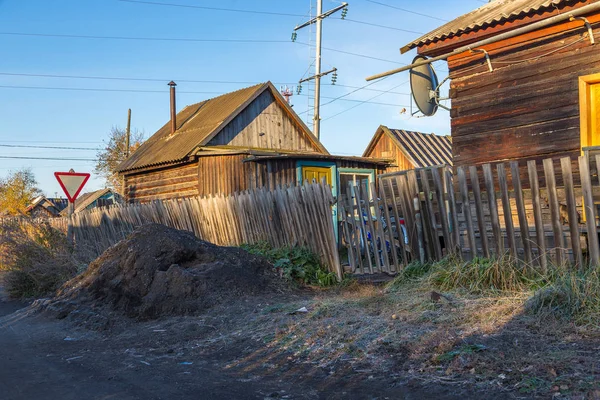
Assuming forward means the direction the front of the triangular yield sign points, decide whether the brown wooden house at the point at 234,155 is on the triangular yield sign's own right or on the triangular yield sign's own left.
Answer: on the triangular yield sign's own left

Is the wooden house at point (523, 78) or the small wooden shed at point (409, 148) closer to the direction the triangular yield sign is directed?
the wooden house

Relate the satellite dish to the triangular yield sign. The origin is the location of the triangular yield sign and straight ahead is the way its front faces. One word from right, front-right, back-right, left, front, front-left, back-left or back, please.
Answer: front-left

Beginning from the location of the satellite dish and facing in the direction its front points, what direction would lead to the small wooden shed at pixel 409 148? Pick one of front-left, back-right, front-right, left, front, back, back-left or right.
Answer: front-right

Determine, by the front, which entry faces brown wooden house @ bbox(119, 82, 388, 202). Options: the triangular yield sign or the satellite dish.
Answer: the satellite dish

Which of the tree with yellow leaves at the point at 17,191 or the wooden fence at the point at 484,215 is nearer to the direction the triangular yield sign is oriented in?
the wooden fence

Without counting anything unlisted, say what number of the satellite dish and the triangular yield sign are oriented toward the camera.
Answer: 1

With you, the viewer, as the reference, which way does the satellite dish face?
facing away from the viewer and to the left of the viewer

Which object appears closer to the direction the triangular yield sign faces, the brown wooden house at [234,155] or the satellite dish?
the satellite dish

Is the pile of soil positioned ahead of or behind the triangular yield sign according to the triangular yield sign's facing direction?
ahead
